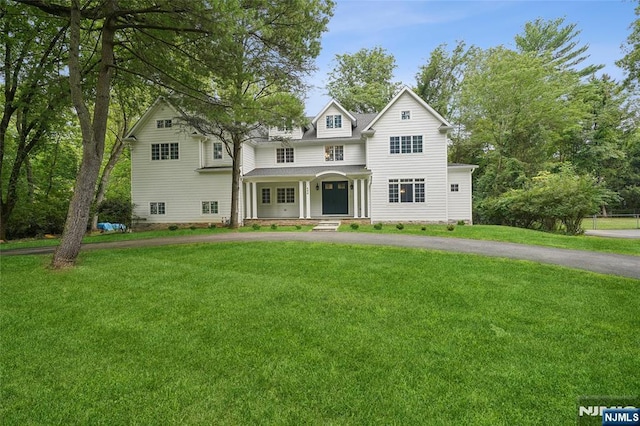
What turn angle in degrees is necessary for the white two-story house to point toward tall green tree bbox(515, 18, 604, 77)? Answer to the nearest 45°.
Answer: approximately 135° to its left

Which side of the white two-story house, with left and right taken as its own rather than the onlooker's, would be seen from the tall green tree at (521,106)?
left

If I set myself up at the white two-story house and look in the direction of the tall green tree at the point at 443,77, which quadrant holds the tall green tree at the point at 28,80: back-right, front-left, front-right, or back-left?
back-left

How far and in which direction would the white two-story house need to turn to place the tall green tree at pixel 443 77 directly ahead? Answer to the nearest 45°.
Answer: approximately 135° to its left

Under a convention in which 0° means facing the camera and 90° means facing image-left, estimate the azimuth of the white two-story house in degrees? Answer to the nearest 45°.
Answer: approximately 0°

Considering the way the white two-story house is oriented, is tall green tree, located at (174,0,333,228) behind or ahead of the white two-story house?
ahead

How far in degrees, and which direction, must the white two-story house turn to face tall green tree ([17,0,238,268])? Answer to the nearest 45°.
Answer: approximately 45° to its right

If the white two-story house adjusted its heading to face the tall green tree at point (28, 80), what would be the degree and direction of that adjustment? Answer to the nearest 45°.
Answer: approximately 45° to its right

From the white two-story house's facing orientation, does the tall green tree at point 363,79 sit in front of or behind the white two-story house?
behind
